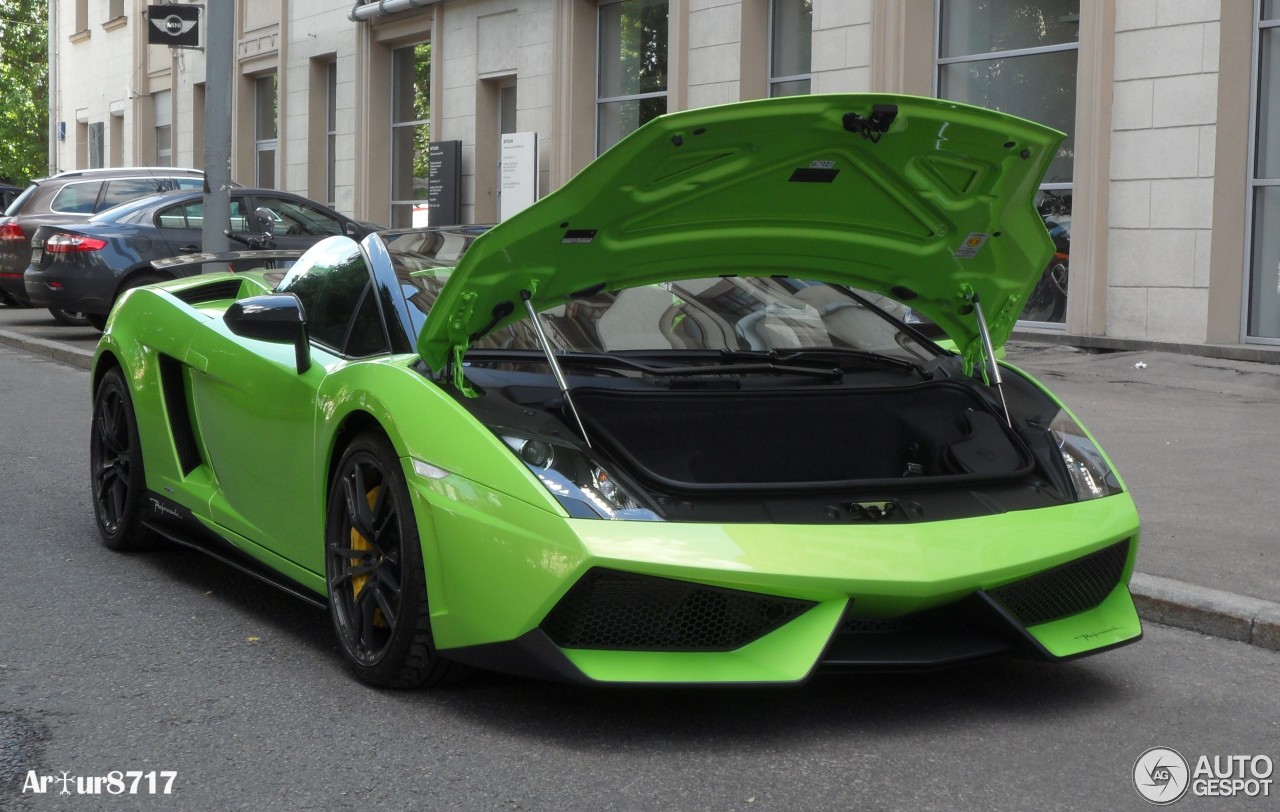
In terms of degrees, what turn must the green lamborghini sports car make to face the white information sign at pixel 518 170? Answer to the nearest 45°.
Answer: approximately 135° to its left

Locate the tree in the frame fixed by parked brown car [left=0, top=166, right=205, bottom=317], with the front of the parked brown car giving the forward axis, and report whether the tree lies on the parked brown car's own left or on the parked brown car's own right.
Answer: on the parked brown car's own left

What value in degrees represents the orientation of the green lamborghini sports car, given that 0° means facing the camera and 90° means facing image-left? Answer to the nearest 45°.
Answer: approximately 315°

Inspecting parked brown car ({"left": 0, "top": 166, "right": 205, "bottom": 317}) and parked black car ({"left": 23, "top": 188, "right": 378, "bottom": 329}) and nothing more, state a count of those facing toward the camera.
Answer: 0

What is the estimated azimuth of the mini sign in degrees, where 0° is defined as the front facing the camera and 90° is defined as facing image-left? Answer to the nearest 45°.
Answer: approximately 0°

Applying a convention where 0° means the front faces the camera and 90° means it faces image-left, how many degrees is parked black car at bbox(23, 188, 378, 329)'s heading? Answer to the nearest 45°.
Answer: approximately 225°

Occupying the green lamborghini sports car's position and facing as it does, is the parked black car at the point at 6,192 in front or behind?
behind

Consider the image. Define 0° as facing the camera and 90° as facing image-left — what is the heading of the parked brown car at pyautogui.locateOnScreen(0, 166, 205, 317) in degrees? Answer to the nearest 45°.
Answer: approximately 225°

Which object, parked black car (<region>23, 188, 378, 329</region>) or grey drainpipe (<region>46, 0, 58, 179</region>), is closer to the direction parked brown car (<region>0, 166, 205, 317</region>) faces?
the grey drainpipe

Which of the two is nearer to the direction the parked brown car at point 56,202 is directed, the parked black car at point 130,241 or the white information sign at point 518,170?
the white information sign
